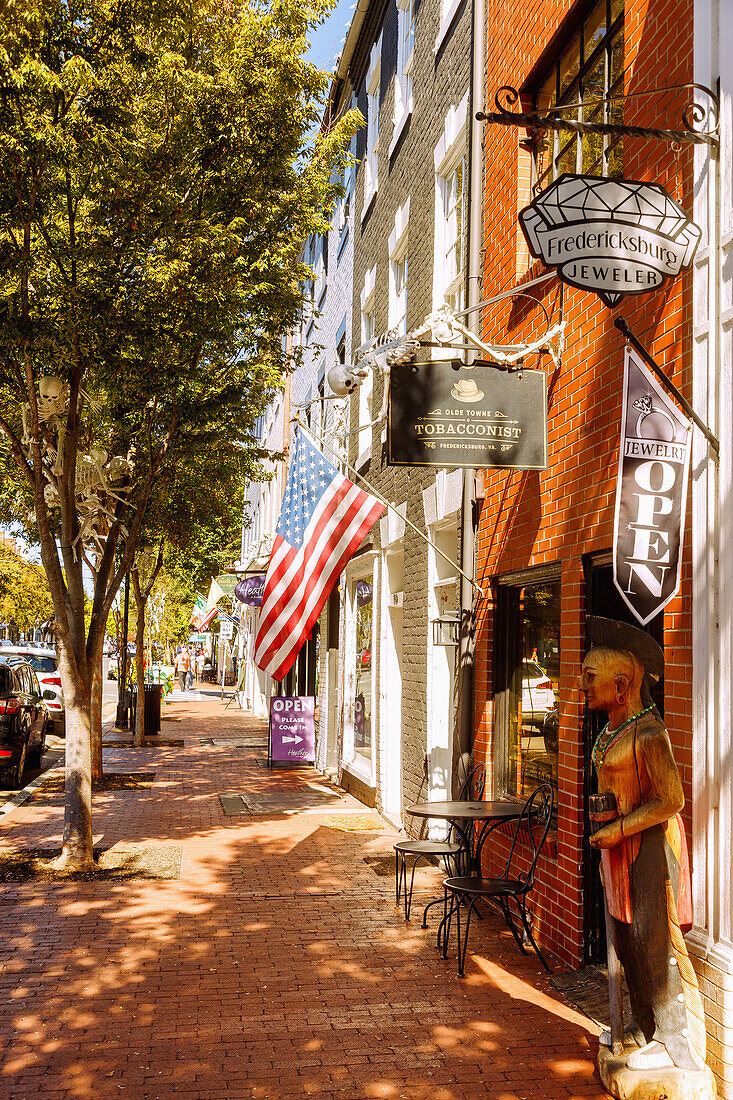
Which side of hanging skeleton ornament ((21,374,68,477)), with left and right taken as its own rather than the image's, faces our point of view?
front

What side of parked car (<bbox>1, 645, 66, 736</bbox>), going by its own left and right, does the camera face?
back

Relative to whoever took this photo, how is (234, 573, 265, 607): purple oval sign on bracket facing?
facing the viewer

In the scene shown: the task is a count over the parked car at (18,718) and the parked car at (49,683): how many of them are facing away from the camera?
2

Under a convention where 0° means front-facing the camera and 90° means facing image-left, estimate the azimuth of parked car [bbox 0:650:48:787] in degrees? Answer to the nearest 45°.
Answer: approximately 180°

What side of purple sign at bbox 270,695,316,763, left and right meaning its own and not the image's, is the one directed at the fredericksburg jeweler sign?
front

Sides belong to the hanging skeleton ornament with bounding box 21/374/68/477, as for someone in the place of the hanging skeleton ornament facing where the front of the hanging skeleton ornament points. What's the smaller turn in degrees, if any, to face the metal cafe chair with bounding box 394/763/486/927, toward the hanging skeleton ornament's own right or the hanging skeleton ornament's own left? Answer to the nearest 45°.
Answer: approximately 45° to the hanging skeleton ornament's own left

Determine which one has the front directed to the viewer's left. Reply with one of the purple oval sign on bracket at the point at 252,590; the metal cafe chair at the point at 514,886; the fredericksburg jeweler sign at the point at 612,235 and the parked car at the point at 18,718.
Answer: the metal cafe chair

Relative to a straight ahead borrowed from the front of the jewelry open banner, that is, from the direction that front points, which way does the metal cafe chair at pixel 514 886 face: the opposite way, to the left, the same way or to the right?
to the right

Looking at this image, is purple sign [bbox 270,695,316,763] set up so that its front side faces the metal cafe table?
yes

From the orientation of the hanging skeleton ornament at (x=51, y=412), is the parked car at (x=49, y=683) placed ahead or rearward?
rearward
